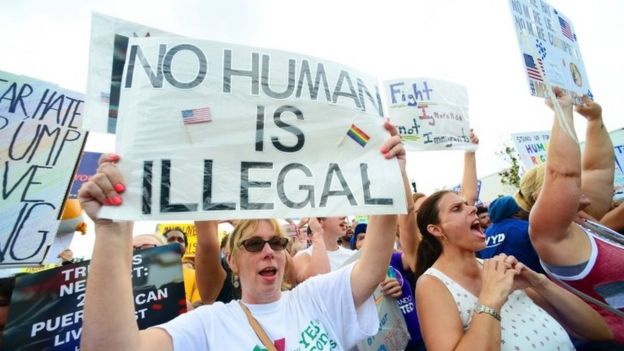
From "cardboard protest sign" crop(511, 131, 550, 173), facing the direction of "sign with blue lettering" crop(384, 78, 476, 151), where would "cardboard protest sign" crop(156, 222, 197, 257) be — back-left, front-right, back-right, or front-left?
front-right

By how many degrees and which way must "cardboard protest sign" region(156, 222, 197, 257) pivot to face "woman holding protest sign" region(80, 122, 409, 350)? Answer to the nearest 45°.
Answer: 0° — it already faces them

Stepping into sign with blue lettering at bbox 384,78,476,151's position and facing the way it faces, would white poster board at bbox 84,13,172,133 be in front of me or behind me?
in front

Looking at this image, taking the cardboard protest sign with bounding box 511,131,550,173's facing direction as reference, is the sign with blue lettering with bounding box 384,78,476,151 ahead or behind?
ahead

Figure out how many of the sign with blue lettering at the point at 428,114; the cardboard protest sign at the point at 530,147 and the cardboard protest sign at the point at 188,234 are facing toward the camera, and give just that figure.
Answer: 3

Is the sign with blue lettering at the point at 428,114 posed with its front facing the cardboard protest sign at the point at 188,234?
no

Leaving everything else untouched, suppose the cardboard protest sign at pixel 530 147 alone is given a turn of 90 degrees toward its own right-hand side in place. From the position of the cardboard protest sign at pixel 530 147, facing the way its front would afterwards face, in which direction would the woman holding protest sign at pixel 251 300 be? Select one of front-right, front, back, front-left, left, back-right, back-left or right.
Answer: left

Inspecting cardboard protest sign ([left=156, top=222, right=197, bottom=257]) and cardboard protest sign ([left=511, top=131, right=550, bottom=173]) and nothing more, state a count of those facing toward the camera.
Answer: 2

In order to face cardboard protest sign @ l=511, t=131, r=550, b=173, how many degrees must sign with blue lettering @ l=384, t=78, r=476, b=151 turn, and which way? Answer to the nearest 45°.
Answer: approximately 135° to its left

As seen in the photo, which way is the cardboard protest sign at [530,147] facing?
toward the camera

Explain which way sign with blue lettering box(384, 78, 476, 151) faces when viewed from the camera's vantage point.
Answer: facing the viewer

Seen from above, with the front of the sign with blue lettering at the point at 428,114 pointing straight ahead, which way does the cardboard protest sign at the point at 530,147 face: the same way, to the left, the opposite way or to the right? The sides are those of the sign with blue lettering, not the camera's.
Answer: the same way

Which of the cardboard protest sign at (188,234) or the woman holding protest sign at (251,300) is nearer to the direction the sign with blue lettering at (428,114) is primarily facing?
the woman holding protest sign

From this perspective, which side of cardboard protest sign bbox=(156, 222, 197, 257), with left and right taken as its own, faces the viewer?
front
